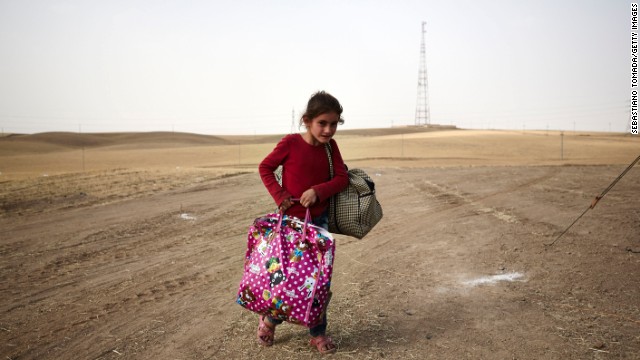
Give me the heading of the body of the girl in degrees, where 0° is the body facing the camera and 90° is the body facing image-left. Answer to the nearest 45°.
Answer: approximately 0°
